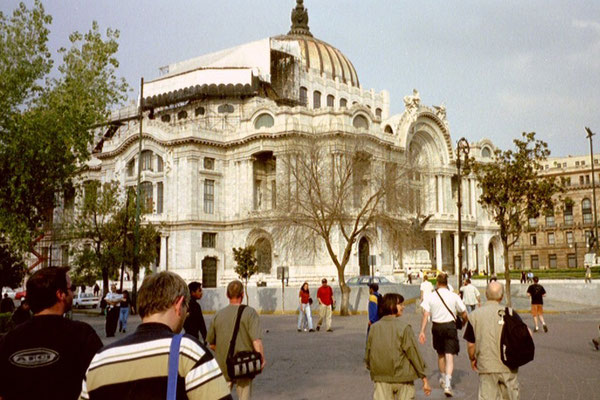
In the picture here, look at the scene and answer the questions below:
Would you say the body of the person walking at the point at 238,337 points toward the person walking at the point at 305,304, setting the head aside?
yes

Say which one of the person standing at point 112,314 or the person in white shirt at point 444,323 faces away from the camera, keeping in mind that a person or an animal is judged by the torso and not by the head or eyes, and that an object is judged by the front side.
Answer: the person in white shirt

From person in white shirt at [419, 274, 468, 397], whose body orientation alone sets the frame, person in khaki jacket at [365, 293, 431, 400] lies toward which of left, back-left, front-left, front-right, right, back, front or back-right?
back

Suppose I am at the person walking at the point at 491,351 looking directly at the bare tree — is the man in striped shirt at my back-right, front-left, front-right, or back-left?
back-left

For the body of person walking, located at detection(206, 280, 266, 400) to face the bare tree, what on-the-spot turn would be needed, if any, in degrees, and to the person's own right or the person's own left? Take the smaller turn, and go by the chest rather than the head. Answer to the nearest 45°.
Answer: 0° — they already face it

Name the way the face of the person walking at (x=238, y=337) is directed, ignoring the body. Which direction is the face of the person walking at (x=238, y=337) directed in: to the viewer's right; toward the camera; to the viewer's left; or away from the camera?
away from the camera

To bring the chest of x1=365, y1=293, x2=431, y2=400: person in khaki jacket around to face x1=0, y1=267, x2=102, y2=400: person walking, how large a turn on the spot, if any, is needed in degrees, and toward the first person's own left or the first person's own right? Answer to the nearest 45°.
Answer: approximately 180°

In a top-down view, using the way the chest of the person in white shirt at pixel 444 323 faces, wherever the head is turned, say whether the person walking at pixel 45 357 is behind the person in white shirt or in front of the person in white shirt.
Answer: behind

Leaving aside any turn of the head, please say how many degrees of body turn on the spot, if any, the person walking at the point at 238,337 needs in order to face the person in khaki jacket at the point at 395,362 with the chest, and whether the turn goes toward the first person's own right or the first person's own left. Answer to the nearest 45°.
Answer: approximately 90° to the first person's own right

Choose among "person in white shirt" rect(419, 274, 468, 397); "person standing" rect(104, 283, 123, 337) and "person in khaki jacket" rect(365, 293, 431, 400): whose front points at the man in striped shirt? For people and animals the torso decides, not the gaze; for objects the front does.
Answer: the person standing

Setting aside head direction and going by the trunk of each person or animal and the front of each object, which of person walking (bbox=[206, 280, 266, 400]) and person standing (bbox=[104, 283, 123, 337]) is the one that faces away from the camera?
person walking (bbox=[206, 280, 266, 400])

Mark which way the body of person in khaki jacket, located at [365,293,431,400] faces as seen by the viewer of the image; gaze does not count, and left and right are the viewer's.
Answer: facing away from the viewer and to the right of the viewer

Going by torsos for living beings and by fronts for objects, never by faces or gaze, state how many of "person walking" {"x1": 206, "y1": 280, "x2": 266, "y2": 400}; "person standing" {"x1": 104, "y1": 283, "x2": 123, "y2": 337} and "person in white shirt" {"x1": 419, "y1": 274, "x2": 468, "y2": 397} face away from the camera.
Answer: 2

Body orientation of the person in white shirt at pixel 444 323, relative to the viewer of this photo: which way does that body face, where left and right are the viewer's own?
facing away from the viewer

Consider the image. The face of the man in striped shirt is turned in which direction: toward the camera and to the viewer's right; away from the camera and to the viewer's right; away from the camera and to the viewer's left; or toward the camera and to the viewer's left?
away from the camera and to the viewer's right

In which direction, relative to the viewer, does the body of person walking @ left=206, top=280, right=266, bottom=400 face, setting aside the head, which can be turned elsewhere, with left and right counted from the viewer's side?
facing away from the viewer
